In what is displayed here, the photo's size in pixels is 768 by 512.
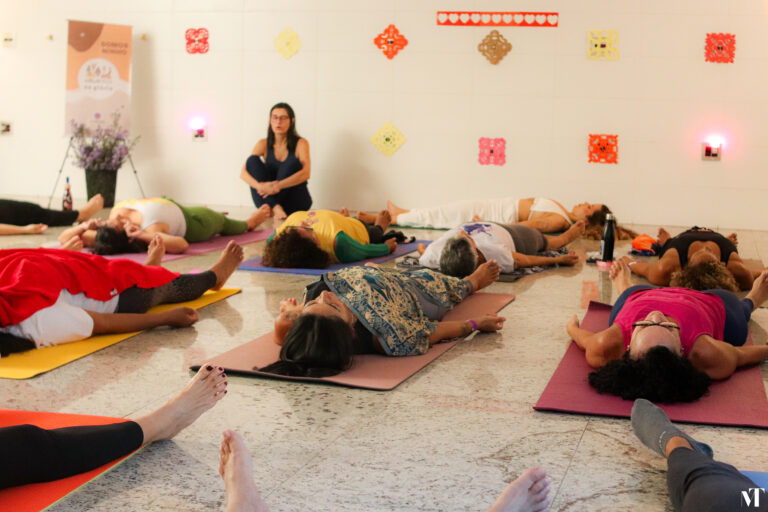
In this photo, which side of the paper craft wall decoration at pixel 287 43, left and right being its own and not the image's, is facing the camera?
front

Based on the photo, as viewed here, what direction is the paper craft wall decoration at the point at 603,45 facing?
toward the camera

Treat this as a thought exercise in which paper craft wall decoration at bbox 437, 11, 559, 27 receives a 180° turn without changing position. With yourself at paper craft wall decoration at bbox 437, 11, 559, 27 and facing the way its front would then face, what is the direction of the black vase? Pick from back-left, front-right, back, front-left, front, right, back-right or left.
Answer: left

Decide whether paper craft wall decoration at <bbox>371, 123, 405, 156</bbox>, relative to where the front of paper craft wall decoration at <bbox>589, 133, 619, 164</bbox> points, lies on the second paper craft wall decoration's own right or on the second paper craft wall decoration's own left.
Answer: on the second paper craft wall decoration's own right

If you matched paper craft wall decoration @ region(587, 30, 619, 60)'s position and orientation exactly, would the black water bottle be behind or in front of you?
in front

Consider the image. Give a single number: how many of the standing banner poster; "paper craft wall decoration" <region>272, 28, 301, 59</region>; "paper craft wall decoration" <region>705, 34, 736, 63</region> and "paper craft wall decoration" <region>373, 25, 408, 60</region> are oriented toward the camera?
4

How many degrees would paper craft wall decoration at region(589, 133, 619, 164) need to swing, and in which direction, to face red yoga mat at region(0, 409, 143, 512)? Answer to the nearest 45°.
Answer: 0° — it already faces it

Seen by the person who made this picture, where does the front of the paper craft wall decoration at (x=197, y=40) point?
facing the viewer

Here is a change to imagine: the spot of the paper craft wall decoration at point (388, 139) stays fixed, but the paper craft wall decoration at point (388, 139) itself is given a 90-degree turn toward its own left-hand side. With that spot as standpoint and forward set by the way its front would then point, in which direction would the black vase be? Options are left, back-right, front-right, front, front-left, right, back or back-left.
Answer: back

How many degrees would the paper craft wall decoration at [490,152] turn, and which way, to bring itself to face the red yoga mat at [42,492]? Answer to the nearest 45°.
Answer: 0° — it already faces it

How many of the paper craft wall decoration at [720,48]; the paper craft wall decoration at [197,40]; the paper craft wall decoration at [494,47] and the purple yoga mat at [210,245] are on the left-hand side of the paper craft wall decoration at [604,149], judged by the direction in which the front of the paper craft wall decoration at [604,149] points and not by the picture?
1

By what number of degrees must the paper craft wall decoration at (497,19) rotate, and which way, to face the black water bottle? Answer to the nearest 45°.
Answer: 0° — it already faces it

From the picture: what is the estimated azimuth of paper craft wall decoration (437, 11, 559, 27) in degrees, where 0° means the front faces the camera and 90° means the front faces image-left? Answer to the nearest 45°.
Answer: approximately 0°

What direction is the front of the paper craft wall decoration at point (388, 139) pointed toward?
toward the camera
